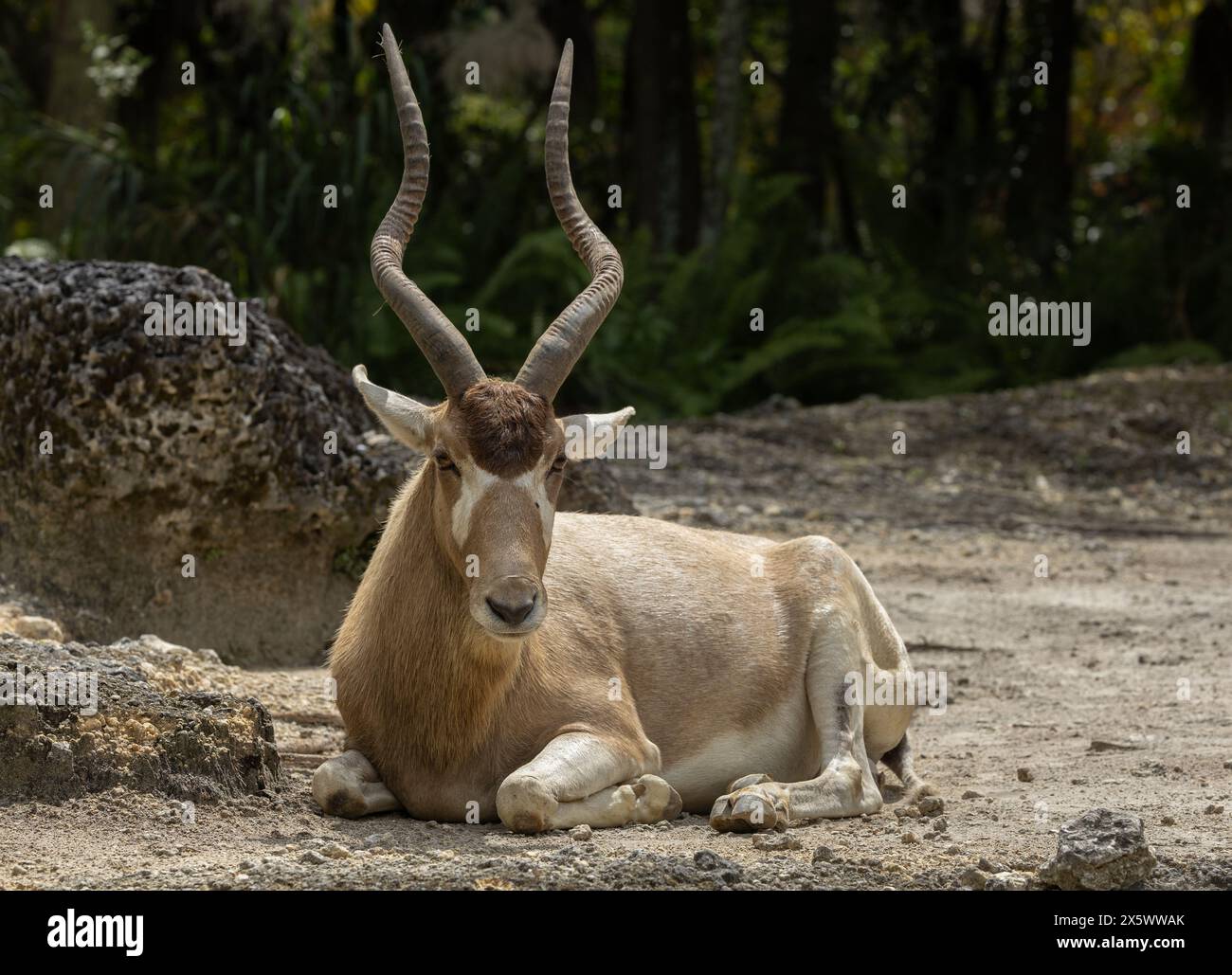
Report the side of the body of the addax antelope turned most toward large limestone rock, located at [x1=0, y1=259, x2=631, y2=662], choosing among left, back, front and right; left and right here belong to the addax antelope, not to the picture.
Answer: right

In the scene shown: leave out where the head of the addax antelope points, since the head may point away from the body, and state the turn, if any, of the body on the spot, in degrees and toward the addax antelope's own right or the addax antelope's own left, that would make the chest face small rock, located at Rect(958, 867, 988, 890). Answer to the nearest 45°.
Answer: approximately 90° to the addax antelope's own left

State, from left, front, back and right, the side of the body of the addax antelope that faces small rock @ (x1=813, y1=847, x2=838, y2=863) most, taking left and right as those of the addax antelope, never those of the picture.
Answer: left

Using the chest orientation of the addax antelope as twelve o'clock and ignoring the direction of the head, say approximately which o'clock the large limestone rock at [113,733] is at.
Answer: The large limestone rock is roughly at 1 o'clock from the addax antelope.

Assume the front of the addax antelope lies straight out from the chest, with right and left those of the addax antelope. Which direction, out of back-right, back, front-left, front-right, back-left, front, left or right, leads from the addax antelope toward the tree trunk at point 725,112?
back-right

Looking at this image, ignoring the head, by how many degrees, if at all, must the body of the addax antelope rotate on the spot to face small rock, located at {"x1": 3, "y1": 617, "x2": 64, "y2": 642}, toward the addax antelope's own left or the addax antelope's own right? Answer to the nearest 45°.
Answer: approximately 90° to the addax antelope's own right

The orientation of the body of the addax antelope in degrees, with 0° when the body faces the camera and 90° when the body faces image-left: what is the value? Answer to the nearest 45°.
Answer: approximately 45°

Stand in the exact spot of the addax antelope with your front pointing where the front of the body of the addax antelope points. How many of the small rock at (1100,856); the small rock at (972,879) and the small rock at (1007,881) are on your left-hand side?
3

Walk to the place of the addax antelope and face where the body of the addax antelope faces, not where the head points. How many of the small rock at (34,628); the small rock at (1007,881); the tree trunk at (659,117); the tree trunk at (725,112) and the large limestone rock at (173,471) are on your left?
1

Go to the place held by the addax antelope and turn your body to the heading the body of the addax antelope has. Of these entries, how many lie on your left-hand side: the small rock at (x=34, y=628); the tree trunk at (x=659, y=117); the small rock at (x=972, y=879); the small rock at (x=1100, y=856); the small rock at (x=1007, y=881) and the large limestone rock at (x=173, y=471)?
3

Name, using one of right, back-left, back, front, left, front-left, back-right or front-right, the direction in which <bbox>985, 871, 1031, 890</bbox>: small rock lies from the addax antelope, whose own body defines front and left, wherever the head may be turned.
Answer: left

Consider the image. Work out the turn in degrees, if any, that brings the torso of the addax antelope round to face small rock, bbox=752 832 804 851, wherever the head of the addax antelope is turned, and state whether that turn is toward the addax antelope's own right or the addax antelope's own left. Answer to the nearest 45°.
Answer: approximately 90° to the addax antelope's own left

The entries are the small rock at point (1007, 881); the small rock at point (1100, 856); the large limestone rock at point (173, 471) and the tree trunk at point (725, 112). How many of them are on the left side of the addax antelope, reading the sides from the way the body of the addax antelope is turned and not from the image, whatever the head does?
2

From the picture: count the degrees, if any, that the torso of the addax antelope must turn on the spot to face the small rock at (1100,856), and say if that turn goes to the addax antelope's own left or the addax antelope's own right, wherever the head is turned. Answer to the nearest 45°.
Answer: approximately 90° to the addax antelope's own left
